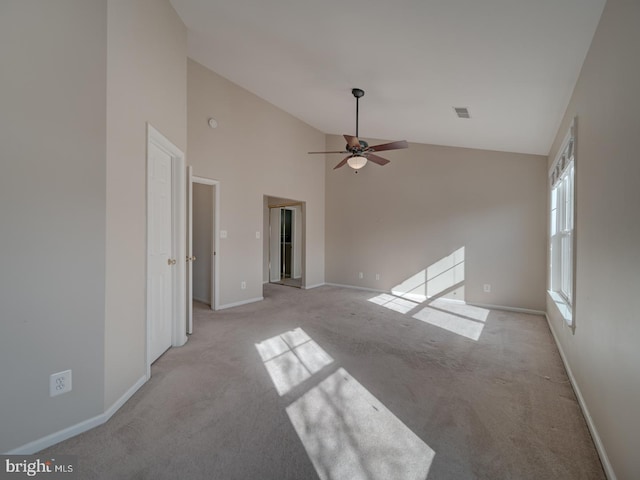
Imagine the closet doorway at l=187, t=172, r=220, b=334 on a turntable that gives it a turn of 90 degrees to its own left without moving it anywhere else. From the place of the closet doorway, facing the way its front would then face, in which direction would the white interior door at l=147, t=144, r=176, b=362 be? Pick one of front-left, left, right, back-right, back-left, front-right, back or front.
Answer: back-right

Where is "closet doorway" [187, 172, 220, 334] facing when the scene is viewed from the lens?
facing the viewer and to the right of the viewer

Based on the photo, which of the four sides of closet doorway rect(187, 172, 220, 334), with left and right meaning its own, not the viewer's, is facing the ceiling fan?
front

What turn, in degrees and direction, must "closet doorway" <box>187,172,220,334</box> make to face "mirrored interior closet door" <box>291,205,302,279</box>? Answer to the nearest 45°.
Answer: approximately 90° to its left

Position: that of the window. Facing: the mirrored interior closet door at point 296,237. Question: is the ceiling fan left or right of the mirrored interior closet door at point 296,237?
left

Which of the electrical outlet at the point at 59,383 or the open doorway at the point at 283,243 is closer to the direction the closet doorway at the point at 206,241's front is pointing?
the electrical outlet

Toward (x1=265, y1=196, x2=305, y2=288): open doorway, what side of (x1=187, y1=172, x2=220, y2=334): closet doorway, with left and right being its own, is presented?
left

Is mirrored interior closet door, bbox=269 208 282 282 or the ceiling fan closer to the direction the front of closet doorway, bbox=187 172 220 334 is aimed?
the ceiling fan

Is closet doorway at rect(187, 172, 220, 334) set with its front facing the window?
yes

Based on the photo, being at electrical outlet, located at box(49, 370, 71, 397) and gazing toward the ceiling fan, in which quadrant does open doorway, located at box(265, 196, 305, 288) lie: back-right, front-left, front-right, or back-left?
front-left

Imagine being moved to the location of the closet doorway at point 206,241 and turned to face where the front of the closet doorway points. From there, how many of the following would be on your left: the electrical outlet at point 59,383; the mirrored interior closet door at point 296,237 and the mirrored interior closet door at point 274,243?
2

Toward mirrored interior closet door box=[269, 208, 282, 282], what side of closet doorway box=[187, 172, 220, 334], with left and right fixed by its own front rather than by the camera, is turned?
left

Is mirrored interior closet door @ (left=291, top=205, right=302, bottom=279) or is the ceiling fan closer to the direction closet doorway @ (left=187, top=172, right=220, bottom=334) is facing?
the ceiling fan

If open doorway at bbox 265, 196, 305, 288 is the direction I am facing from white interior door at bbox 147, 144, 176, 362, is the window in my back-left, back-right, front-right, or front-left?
front-right
